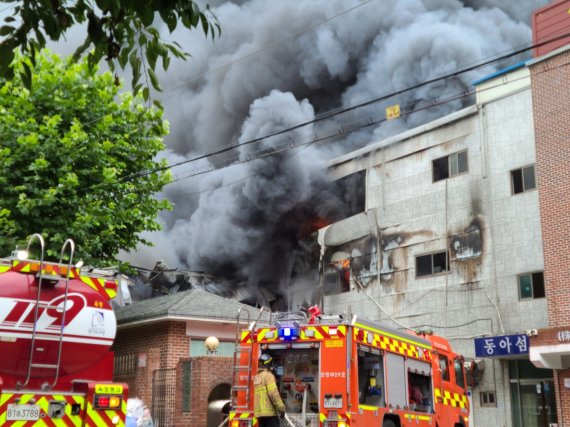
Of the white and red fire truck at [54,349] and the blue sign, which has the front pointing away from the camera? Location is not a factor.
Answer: the white and red fire truck

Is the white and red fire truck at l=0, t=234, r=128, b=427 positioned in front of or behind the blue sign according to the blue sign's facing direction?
in front

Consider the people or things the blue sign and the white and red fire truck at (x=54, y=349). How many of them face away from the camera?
1

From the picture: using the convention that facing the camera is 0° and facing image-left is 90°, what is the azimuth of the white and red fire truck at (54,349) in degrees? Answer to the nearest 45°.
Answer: approximately 180°

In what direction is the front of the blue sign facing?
toward the camera

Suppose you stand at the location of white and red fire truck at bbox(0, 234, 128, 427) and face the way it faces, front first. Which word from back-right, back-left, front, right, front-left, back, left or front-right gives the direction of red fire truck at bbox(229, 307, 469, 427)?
front-right

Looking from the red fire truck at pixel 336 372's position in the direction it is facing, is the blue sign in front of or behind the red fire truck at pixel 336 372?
in front

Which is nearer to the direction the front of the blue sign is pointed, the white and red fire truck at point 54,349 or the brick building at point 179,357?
the white and red fire truck

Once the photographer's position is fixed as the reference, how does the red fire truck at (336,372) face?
facing away from the viewer and to the right of the viewer

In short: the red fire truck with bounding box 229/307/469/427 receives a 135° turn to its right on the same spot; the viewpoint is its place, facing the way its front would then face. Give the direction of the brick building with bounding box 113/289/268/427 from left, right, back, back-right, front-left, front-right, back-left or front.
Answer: back-right

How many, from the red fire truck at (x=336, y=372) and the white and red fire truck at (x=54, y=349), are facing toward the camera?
0

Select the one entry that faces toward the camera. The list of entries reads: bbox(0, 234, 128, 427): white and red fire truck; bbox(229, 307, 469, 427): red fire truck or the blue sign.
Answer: the blue sign

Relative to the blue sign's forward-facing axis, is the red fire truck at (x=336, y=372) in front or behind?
in front

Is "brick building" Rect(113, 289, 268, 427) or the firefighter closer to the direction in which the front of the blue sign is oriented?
the firefighter

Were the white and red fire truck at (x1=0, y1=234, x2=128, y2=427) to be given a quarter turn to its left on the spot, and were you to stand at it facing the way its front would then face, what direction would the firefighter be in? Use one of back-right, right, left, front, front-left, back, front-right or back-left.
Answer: back-right

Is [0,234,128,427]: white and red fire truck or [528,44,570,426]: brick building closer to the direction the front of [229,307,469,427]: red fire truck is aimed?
the brick building
